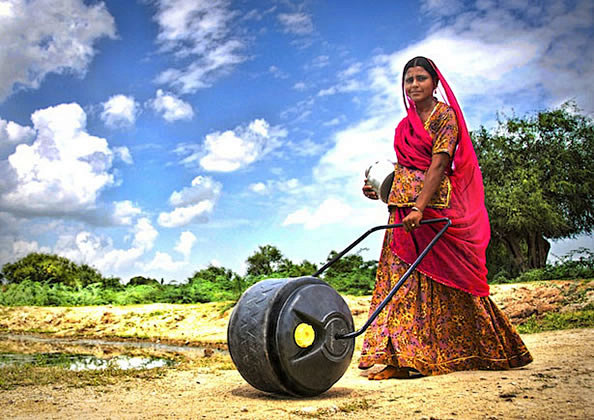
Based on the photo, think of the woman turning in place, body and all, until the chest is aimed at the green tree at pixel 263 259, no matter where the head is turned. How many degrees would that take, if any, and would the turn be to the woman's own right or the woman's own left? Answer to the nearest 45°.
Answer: approximately 90° to the woman's own right

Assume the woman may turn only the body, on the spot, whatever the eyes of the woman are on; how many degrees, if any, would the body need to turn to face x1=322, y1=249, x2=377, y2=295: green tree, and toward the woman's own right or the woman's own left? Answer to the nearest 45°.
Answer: approximately 135° to the woman's own right

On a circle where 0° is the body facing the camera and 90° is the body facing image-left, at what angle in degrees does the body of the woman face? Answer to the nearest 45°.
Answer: approximately 45°

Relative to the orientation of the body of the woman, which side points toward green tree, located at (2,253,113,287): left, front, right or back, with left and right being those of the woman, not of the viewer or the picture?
right

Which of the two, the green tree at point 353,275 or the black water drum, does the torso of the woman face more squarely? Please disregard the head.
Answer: the black water drum

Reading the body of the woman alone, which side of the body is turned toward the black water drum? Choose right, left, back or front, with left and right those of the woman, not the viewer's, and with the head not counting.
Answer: front
